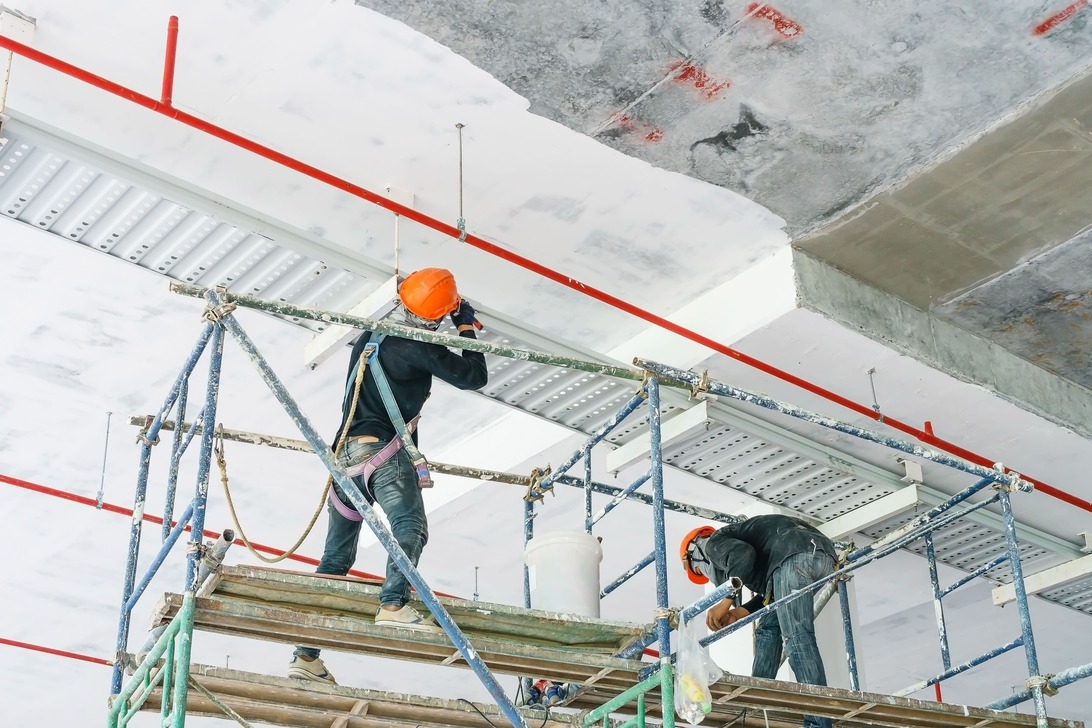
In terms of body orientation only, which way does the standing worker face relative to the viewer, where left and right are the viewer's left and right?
facing away from the viewer and to the right of the viewer

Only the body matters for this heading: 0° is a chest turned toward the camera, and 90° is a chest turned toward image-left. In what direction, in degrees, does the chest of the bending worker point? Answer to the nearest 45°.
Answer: approximately 90°

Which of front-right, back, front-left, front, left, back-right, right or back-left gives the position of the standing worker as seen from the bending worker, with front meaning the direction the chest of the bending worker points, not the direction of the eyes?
front-left

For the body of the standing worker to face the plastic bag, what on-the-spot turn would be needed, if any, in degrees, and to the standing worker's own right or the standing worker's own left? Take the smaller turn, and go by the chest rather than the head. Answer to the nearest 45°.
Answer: approximately 45° to the standing worker's own right

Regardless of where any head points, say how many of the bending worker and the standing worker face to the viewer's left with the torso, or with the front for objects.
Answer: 1

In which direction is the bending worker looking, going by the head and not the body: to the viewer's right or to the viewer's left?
to the viewer's left

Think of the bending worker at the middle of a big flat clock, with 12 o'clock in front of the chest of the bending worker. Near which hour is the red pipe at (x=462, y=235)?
The red pipe is roughly at 11 o'clock from the bending worker.
